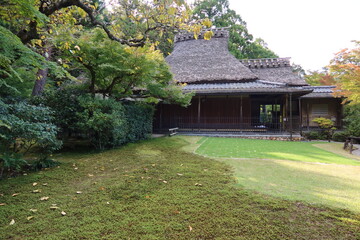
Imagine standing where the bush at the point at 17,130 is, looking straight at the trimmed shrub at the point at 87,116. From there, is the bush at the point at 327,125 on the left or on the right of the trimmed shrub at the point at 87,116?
right

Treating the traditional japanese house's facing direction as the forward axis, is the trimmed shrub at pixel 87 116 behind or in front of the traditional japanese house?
in front

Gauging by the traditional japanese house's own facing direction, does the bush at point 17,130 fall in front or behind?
in front

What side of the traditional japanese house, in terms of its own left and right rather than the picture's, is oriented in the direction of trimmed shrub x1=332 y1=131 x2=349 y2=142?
left

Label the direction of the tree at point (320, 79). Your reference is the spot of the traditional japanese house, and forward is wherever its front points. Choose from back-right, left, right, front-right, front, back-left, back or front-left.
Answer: back-left

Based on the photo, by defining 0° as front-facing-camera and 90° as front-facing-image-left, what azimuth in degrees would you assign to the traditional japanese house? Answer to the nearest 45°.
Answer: approximately 0°
